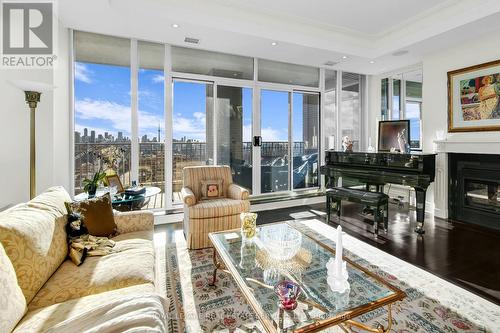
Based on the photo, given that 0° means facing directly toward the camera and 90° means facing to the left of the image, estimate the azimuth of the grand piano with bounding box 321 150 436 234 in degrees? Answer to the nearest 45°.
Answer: approximately 45°

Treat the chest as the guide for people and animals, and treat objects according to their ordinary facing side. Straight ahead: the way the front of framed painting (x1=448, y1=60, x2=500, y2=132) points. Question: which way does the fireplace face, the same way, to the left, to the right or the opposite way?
the same way

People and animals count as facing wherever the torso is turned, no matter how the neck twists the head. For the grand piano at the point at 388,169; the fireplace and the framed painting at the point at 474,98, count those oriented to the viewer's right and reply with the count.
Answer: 0

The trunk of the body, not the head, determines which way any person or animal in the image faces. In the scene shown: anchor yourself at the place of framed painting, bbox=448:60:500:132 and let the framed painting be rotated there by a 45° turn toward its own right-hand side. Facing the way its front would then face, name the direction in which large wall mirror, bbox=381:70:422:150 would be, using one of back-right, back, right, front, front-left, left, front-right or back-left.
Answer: front-right

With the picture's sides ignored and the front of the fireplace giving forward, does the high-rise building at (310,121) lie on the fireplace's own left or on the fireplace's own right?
on the fireplace's own right

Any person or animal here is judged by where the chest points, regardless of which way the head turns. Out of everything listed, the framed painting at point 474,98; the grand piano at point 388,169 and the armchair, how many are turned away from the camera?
0

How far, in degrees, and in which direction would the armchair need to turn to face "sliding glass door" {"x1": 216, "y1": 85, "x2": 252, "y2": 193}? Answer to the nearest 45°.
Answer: approximately 135° to its left

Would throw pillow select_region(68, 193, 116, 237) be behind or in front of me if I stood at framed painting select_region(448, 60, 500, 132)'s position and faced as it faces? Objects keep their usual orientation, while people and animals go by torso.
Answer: in front

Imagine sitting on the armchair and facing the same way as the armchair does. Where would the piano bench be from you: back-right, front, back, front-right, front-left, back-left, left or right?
front-left

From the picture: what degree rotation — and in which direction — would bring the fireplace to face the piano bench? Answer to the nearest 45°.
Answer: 0° — it already faces it

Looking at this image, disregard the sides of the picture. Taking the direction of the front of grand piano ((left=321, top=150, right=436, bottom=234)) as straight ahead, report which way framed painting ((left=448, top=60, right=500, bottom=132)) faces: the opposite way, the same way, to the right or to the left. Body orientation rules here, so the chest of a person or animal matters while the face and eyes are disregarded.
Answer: the same way

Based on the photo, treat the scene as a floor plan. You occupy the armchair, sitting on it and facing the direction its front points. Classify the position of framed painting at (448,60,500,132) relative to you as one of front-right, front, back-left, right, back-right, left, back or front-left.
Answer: front-left

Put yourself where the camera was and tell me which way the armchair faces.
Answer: facing the viewer and to the right of the viewer

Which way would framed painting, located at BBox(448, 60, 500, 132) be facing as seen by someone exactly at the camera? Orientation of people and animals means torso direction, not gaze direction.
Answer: facing the viewer and to the left of the viewer

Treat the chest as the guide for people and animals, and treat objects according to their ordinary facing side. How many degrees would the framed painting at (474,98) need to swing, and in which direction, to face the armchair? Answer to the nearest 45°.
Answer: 0° — it already faces it

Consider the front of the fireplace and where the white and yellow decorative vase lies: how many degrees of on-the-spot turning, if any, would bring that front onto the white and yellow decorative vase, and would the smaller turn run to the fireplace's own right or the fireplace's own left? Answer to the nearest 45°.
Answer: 0° — it already faces it

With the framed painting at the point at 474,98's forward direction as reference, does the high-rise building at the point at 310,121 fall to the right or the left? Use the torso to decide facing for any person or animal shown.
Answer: on its right
